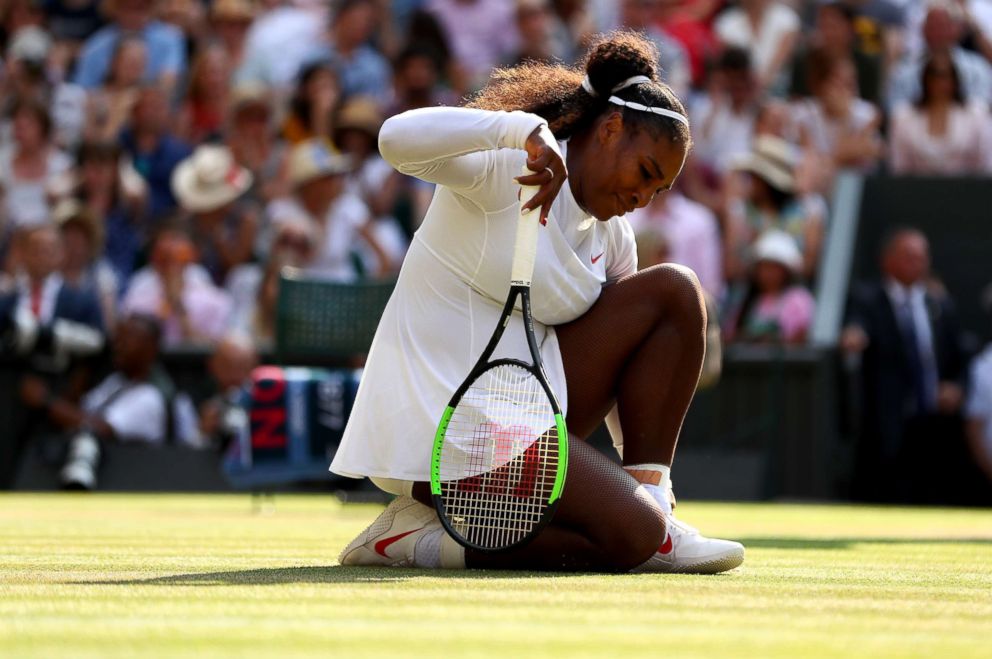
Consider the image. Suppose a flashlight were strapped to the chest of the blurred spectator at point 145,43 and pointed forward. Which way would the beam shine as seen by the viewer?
toward the camera

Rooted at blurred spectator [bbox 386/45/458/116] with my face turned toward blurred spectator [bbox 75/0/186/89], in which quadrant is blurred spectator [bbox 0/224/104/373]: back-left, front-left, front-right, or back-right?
front-left

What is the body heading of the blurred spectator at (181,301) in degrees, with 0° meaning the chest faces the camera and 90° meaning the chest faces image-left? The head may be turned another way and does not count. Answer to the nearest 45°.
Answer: approximately 0°

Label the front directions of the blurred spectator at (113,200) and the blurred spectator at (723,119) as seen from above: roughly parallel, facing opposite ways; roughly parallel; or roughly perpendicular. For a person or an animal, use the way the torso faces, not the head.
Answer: roughly parallel

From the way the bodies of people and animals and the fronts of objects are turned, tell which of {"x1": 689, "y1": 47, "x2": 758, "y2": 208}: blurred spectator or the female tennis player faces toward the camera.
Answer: the blurred spectator

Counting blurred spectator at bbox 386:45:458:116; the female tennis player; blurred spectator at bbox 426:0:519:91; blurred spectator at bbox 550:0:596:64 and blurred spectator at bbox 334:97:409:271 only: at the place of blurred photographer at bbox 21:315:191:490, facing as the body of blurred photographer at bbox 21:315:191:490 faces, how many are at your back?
4

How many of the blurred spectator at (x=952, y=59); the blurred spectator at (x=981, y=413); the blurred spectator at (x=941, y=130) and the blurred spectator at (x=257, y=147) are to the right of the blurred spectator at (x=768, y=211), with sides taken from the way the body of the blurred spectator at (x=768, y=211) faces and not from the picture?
1

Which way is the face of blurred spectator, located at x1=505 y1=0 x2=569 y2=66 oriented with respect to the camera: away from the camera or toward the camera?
toward the camera

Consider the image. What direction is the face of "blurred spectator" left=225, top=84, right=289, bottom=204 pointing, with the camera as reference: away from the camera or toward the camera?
toward the camera

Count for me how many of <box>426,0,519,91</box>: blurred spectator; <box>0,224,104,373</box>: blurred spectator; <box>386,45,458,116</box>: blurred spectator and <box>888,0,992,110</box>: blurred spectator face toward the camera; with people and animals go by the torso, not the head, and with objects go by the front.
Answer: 4

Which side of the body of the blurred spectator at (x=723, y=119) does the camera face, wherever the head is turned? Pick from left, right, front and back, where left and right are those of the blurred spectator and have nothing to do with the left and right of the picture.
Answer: front

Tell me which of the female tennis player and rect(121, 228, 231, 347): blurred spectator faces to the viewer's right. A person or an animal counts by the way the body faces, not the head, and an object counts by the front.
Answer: the female tennis player

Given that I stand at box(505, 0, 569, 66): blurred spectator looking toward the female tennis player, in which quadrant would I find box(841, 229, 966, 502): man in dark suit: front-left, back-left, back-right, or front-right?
front-left

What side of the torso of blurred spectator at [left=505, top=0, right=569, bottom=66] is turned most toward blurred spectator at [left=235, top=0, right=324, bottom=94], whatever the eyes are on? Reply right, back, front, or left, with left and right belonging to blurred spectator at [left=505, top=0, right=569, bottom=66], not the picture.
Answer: right

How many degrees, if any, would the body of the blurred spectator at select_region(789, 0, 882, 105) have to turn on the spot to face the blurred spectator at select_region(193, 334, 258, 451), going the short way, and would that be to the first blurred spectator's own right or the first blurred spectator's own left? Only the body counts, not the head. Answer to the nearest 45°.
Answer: approximately 45° to the first blurred spectator's own right

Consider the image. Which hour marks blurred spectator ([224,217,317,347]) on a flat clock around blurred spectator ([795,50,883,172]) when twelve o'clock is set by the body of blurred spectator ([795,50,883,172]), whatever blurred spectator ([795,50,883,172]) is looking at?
blurred spectator ([224,217,317,347]) is roughly at 2 o'clock from blurred spectator ([795,50,883,172]).
